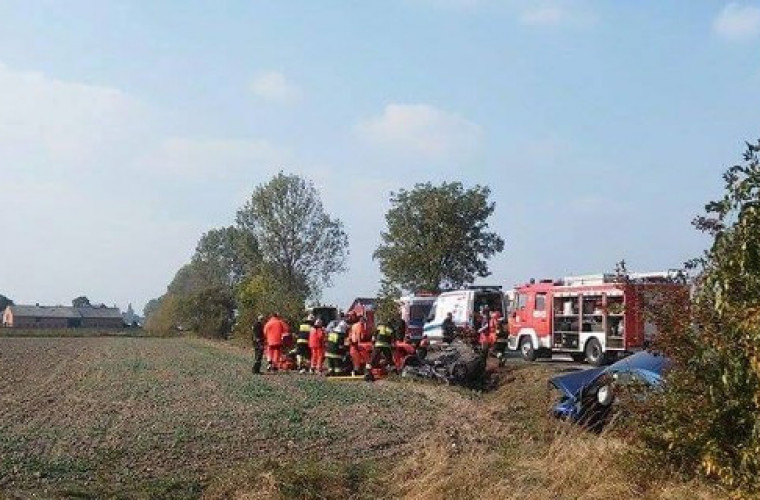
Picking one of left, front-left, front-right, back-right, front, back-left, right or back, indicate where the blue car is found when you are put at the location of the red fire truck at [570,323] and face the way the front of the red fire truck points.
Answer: back-left

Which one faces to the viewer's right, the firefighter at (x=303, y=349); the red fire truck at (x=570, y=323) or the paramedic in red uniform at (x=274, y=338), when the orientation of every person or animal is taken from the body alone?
the firefighter

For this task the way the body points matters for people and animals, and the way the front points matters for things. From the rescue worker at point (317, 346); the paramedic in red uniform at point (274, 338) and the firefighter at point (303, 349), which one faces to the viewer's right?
the firefighter

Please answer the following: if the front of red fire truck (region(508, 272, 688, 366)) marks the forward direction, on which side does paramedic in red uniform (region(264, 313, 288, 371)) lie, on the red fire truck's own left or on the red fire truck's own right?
on the red fire truck's own left

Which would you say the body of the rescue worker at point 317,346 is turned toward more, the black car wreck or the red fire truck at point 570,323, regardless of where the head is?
the red fire truck

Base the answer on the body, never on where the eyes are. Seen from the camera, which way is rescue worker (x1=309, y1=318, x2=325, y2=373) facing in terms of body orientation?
away from the camera

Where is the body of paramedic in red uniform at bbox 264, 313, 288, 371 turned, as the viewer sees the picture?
away from the camera

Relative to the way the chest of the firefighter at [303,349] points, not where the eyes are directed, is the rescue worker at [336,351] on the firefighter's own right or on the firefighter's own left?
on the firefighter's own right

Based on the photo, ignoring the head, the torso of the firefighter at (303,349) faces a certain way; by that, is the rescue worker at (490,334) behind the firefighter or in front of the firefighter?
in front

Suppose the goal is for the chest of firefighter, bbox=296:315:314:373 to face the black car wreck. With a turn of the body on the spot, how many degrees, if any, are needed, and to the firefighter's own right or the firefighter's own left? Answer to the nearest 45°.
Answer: approximately 45° to the firefighter's own right

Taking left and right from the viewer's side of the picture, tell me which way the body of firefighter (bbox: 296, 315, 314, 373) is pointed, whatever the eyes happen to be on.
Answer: facing to the right of the viewer
